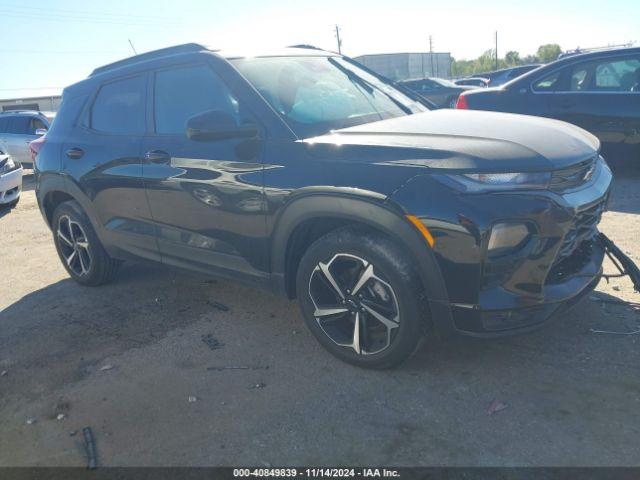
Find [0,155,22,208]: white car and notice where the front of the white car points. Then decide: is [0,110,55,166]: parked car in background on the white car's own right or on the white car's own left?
on the white car's own left

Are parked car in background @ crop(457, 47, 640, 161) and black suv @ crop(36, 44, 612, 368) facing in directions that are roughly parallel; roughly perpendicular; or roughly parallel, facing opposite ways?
roughly parallel

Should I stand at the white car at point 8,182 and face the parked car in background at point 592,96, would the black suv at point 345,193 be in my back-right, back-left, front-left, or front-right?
front-right

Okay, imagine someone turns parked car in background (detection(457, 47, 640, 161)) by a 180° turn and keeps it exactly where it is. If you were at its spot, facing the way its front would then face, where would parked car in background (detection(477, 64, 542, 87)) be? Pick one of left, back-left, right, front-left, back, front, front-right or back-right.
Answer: right

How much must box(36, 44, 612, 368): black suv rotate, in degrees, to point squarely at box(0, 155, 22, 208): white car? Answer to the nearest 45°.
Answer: approximately 180°

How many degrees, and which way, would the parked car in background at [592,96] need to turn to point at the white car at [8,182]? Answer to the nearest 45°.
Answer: approximately 180°

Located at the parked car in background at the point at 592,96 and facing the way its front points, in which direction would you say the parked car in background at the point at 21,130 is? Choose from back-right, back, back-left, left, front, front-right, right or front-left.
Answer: back

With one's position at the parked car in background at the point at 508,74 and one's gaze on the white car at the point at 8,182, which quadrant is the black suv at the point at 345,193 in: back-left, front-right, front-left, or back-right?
front-left

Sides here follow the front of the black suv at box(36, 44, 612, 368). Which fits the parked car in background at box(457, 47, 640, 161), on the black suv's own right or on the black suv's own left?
on the black suv's own left

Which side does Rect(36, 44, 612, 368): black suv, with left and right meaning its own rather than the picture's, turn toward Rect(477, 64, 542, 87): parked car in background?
left

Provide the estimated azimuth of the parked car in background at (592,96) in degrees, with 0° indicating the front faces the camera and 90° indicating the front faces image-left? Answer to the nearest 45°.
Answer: approximately 270°

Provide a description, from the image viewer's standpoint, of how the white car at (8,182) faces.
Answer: facing the viewer and to the right of the viewer

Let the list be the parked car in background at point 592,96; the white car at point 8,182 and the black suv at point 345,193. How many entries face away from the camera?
0
